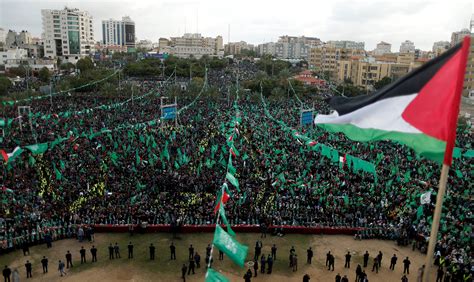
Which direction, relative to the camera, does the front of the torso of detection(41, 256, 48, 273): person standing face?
away from the camera

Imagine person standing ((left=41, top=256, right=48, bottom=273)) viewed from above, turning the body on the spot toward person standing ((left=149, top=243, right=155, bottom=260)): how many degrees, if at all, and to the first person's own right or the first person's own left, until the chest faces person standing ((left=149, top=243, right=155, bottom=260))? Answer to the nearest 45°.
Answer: approximately 90° to the first person's own right

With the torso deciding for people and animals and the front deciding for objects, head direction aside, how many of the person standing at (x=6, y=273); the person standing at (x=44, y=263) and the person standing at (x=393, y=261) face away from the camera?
3

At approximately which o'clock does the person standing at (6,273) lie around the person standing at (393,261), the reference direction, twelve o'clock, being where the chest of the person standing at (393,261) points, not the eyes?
the person standing at (6,273) is roughly at 8 o'clock from the person standing at (393,261).

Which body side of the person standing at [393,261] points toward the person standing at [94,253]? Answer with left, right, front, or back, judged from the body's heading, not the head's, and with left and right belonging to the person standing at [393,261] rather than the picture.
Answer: left

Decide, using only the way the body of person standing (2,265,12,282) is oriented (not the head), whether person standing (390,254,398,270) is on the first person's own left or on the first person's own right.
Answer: on the first person's own right

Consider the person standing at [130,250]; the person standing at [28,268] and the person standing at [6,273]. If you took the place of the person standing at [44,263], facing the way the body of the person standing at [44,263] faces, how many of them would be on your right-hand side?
1

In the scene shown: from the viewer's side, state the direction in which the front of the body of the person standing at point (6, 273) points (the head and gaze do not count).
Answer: away from the camera

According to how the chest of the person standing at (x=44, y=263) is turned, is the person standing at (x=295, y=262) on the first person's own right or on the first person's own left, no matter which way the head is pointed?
on the first person's own right

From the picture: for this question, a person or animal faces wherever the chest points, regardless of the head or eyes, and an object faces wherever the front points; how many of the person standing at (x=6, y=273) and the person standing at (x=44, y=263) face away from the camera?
2

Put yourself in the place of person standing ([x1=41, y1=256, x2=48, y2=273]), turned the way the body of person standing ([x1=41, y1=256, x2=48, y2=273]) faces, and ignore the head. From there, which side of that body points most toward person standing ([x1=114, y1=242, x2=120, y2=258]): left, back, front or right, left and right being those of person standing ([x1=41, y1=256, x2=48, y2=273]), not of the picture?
right

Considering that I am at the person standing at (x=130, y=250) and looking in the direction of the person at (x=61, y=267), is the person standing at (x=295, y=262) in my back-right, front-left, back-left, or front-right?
back-left

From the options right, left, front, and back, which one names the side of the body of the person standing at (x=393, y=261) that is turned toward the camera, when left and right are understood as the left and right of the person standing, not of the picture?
back

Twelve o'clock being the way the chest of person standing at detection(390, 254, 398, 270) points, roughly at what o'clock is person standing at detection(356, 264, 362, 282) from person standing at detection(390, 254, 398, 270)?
person standing at detection(356, 264, 362, 282) is roughly at 7 o'clock from person standing at detection(390, 254, 398, 270).

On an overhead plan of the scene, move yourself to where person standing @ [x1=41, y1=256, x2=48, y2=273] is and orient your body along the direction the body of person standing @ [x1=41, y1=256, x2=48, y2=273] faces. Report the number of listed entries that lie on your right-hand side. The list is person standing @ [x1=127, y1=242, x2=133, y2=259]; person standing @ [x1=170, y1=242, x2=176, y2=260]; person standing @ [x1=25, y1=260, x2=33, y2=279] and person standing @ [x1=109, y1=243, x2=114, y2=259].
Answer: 3

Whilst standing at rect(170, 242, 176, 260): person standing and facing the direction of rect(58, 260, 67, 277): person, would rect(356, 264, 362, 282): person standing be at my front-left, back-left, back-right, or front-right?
back-left

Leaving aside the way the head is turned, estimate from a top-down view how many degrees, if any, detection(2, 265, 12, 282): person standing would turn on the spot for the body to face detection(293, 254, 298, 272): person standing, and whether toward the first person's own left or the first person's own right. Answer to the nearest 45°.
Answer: approximately 135° to the first person's own right
